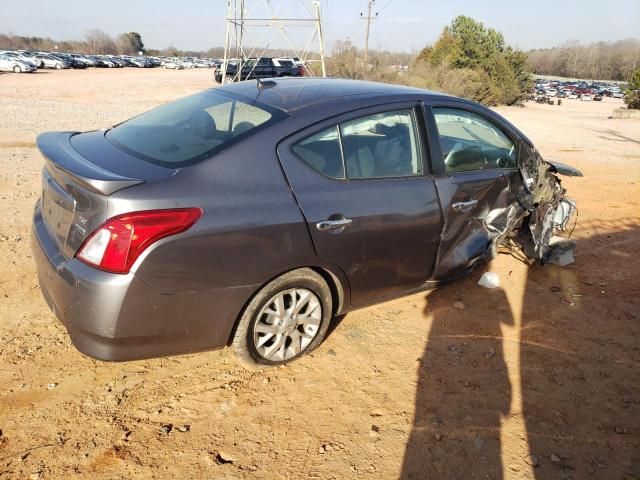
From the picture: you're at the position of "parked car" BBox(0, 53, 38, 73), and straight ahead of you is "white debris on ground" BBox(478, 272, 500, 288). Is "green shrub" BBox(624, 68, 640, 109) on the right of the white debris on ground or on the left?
left

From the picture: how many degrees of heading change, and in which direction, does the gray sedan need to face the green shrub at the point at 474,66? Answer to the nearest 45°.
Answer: approximately 45° to its left

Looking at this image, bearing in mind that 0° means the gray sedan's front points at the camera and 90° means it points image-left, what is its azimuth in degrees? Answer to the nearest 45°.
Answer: approximately 225°

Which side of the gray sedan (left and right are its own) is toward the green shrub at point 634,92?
front

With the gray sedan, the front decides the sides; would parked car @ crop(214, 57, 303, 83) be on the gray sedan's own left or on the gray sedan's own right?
on the gray sedan's own left

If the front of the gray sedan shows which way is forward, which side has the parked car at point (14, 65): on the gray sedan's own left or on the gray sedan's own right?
on the gray sedan's own left

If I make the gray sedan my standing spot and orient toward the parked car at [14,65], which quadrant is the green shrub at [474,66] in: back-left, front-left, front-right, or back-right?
front-right

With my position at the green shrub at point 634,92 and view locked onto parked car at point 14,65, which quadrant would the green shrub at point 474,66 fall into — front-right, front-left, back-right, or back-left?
front-right

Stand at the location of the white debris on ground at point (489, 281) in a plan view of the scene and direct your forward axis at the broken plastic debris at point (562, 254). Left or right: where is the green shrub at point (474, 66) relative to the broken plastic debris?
left

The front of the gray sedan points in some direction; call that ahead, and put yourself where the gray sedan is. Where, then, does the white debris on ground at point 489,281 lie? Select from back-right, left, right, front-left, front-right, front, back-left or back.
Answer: front

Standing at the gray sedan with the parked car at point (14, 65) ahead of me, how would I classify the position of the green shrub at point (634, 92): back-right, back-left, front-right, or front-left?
front-right
